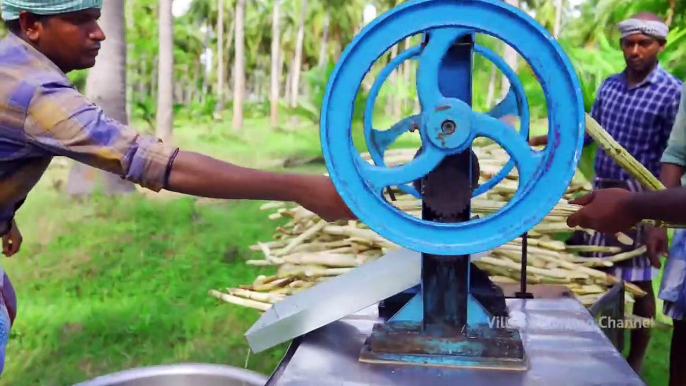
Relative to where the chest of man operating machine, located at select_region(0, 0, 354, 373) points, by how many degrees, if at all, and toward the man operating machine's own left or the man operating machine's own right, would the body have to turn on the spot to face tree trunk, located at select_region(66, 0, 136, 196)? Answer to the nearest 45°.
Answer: approximately 90° to the man operating machine's own left

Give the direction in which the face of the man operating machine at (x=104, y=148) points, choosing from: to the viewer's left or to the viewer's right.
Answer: to the viewer's right

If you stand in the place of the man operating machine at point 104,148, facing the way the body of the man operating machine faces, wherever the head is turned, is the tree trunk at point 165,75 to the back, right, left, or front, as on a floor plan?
left

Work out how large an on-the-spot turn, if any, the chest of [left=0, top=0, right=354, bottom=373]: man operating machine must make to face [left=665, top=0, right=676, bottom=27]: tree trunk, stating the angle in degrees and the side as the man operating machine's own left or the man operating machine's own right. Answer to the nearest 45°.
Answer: approximately 45° to the man operating machine's own left

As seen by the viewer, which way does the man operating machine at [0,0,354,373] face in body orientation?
to the viewer's right

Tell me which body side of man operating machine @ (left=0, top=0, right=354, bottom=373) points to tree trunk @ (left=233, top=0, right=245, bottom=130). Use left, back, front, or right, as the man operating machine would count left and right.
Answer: left

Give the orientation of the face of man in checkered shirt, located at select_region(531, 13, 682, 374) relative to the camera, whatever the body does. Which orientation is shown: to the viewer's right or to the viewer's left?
to the viewer's left
